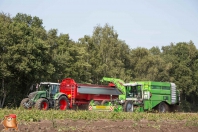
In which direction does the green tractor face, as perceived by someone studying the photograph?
facing the viewer and to the left of the viewer

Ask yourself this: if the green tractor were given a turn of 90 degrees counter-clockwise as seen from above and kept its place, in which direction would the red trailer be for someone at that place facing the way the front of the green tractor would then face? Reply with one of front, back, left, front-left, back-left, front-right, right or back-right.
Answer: left
